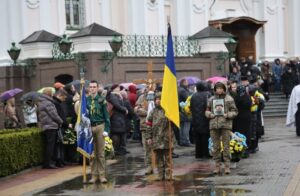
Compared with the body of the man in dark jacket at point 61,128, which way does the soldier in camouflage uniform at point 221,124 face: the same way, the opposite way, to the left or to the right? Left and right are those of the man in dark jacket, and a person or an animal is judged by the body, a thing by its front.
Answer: to the right

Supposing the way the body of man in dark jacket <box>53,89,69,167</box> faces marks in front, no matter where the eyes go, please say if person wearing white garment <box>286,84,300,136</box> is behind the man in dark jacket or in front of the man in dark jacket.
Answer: in front

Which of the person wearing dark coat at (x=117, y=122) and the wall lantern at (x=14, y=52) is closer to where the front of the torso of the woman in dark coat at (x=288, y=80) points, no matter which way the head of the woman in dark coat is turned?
the person wearing dark coat

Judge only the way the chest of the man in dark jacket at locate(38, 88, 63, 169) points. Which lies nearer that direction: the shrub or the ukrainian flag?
the ukrainian flag

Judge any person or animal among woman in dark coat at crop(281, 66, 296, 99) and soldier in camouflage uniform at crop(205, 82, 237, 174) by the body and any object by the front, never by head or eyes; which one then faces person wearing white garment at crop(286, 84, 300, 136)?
the woman in dark coat

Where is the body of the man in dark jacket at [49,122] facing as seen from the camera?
to the viewer's right

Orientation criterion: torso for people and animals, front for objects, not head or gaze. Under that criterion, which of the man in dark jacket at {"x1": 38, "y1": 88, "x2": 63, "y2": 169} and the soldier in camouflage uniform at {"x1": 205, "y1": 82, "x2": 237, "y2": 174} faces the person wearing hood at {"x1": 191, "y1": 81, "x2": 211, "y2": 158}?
the man in dark jacket

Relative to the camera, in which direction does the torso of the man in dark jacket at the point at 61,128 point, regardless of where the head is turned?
to the viewer's right

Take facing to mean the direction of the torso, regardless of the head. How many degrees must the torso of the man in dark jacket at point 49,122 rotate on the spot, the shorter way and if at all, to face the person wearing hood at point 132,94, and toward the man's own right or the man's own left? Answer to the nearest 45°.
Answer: approximately 45° to the man's own left

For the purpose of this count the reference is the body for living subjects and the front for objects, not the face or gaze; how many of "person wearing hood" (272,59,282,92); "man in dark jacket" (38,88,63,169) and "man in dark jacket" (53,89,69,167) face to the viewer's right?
2
